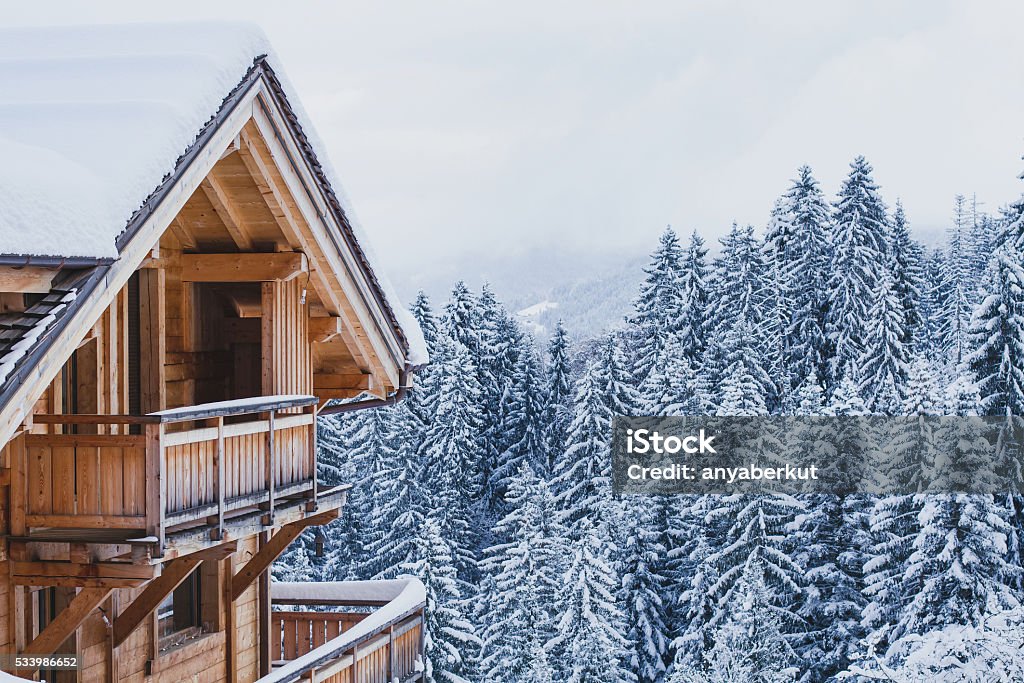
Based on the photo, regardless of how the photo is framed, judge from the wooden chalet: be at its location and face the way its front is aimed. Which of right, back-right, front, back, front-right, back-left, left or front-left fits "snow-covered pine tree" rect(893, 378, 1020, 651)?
left

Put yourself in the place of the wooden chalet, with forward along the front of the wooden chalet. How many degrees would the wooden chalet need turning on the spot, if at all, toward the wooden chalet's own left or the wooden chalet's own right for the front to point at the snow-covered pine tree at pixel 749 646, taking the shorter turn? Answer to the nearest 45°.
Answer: approximately 90° to the wooden chalet's own left

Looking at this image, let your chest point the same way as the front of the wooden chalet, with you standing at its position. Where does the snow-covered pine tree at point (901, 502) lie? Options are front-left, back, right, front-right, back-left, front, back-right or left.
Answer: left

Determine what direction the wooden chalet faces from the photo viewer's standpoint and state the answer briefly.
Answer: facing the viewer and to the right of the viewer
